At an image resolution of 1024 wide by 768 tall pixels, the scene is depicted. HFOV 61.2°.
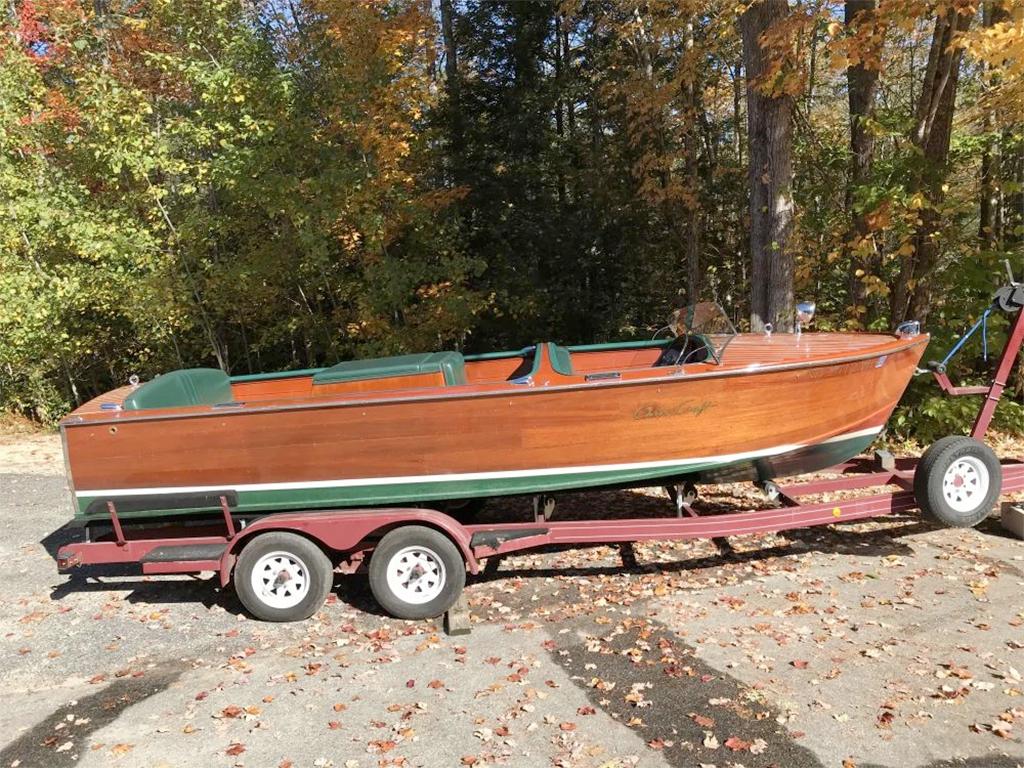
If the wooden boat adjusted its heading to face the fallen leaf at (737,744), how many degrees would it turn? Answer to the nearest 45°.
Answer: approximately 45° to its right

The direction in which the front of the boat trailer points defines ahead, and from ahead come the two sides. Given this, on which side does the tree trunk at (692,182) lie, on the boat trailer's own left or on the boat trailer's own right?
on the boat trailer's own left

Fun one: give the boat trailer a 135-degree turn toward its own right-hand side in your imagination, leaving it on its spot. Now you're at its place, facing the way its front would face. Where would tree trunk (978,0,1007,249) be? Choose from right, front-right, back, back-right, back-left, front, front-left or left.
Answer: back

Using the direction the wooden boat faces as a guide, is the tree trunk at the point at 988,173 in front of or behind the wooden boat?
in front

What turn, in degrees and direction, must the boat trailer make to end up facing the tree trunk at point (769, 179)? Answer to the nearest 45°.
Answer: approximately 45° to its left

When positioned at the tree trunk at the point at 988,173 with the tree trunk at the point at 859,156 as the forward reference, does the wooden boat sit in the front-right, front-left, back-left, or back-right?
front-left

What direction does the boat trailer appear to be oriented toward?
to the viewer's right

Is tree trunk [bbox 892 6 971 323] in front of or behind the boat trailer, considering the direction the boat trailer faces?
in front

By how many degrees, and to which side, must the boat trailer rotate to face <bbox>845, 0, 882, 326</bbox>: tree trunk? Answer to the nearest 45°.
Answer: approximately 45° to its left

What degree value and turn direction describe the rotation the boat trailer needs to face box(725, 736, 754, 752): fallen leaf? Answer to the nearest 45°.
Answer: approximately 45° to its right

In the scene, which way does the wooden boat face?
to the viewer's right
